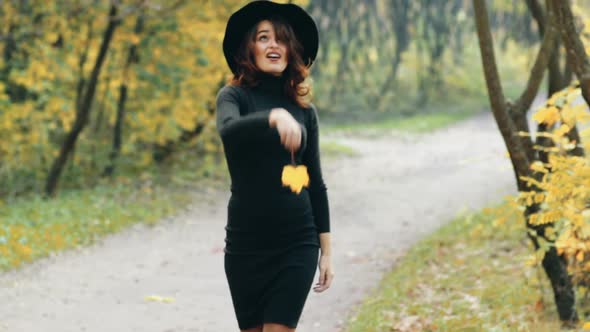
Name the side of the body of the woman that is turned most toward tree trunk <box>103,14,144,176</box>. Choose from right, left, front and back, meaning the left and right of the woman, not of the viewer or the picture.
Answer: back

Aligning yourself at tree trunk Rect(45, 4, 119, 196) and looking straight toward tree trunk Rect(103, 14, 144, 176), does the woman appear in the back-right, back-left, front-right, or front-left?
back-right

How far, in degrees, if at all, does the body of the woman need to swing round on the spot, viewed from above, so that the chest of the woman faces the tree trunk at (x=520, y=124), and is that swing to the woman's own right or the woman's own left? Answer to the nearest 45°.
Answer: approximately 135° to the woman's own left

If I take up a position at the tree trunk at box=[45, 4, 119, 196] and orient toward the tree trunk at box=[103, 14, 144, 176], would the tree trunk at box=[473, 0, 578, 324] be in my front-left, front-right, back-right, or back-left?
back-right

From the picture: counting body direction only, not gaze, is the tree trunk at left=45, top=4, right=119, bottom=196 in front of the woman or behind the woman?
behind

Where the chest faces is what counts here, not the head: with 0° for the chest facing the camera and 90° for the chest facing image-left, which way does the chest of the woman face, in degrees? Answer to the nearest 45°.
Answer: approximately 0°

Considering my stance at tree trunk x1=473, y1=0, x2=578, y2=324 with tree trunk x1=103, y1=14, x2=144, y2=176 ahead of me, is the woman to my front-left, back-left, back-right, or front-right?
back-left
